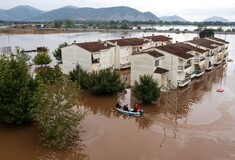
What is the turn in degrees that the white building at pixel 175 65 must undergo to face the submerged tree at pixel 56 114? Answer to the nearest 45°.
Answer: approximately 90° to its right

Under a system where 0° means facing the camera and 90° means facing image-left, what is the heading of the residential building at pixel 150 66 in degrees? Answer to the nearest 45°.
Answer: approximately 315°

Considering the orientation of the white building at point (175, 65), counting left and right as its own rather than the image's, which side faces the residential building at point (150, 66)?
right

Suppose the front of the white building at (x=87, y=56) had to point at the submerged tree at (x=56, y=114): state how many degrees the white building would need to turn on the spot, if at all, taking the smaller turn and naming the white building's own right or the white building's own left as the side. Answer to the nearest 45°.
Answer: approximately 45° to the white building's own right

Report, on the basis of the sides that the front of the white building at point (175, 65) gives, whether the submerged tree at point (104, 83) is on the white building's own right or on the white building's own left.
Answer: on the white building's own right

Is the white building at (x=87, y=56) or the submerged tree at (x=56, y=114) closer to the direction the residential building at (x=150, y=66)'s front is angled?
the submerged tree

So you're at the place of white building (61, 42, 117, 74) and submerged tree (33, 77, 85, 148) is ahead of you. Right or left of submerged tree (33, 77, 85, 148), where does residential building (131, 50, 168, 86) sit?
left

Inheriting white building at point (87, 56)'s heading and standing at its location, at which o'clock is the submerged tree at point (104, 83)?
The submerged tree is roughly at 1 o'clock from the white building.
